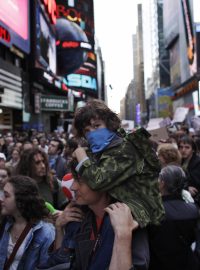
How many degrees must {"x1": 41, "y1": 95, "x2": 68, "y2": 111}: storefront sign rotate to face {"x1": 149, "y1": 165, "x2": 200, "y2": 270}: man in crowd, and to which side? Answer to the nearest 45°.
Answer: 0° — it already faces them

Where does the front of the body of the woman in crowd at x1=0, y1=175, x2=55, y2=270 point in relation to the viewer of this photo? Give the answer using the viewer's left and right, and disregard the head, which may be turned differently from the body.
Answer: facing the viewer and to the left of the viewer

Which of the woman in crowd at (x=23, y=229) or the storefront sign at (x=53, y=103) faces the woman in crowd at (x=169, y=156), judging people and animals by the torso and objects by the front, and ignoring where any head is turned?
the storefront sign

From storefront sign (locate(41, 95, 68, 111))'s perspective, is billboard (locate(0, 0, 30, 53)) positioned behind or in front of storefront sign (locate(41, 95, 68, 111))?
in front

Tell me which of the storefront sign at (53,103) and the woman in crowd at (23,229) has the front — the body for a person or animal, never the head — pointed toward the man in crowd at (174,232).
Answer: the storefront sign

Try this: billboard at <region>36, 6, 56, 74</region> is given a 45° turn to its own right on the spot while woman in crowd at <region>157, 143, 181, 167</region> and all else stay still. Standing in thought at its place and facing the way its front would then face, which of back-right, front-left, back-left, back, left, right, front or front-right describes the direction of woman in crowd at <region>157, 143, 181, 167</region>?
front

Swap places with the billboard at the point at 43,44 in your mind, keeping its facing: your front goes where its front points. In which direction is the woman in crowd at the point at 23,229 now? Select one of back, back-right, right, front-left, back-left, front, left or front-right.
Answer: front-right

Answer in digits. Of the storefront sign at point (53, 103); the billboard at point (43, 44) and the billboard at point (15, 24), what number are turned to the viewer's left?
0

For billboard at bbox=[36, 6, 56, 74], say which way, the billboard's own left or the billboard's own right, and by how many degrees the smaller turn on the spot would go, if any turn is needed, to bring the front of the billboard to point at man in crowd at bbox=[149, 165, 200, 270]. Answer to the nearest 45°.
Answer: approximately 45° to the billboard's own right

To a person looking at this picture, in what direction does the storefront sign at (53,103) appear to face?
facing the viewer

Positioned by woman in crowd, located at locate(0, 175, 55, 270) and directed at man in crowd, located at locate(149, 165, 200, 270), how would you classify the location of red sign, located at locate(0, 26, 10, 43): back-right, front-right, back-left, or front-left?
back-left
